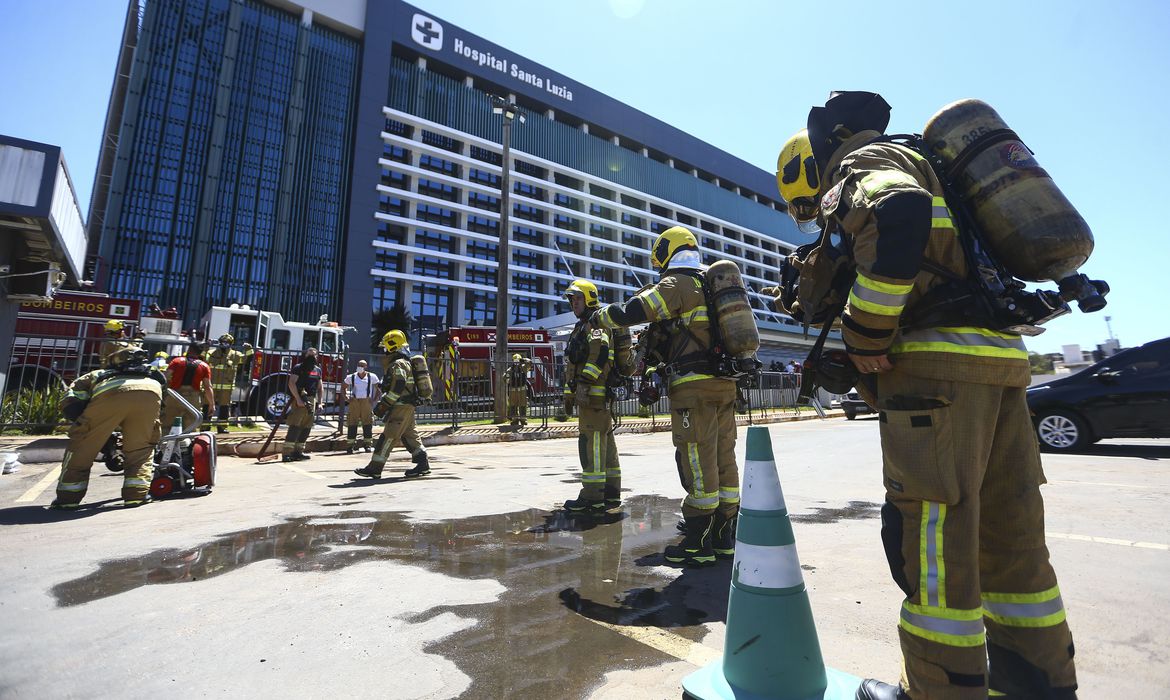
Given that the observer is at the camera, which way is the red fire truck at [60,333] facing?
facing to the right of the viewer

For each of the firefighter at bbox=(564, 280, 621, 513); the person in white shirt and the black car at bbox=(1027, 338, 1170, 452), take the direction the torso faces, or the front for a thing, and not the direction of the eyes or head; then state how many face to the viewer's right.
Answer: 0

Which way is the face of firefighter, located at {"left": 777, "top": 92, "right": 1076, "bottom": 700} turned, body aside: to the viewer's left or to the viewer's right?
to the viewer's left

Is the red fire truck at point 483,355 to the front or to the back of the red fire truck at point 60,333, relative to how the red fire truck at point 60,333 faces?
to the front

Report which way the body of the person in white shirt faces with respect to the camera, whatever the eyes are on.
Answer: toward the camera

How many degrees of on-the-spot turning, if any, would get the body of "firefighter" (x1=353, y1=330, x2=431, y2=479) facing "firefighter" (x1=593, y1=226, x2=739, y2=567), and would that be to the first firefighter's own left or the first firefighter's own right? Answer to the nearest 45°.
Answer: approximately 135° to the first firefighter's own left

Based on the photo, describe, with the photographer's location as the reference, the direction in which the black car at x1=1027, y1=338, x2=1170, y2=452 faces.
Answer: facing to the left of the viewer

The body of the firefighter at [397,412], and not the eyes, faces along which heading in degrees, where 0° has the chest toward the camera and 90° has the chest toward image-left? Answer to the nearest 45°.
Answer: approximately 90°

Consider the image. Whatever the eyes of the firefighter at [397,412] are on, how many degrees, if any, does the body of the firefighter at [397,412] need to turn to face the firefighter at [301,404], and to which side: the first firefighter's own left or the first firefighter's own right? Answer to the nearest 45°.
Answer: approximately 45° to the first firefighter's own right

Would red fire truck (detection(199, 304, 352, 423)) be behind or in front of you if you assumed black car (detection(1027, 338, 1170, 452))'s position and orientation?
in front

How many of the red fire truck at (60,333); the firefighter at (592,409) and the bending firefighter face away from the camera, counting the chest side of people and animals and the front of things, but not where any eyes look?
1

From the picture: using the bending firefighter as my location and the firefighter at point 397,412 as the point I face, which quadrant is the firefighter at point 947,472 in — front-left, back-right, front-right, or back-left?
front-right

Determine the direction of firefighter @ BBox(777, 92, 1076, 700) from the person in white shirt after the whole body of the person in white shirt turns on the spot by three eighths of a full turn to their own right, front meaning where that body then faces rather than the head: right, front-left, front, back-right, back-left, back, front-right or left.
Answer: back-left

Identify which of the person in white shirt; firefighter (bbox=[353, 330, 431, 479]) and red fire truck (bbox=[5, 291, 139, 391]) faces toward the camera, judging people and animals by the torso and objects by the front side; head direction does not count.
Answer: the person in white shirt

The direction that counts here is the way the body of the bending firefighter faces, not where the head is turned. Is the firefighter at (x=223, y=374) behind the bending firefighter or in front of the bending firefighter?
in front

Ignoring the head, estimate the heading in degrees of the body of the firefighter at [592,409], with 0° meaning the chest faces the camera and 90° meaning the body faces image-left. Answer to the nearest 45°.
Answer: approximately 90°

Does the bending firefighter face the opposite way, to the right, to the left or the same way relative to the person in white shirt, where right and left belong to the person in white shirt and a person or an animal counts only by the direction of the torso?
the opposite way

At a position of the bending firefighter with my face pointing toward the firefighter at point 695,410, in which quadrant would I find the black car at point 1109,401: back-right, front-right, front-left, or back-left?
front-left
